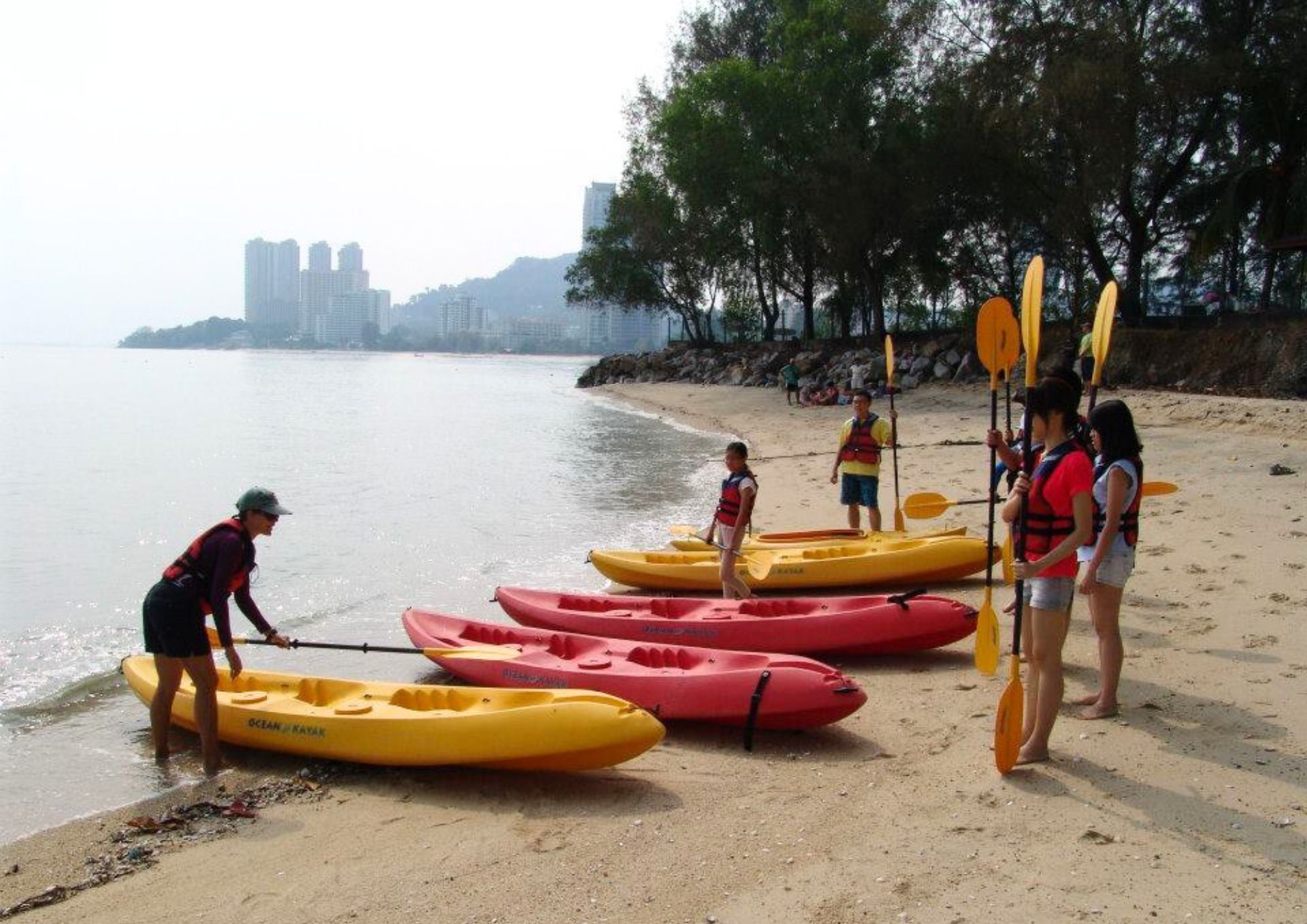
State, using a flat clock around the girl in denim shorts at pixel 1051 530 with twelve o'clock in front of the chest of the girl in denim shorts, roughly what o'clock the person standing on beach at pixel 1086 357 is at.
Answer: The person standing on beach is roughly at 3 o'clock from the girl in denim shorts.

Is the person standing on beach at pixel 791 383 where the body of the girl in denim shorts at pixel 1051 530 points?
no

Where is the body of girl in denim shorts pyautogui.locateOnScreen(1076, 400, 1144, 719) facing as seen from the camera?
to the viewer's left

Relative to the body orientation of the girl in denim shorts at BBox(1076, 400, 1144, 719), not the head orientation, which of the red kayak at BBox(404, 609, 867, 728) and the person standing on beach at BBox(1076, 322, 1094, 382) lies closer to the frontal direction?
the red kayak

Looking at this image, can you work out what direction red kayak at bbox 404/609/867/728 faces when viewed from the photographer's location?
facing away from the viewer and to the left of the viewer

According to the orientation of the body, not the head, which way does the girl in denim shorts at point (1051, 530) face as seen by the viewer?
to the viewer's left

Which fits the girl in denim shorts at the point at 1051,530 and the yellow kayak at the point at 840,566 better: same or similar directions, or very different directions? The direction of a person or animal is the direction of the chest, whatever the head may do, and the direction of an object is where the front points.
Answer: same or similar directions

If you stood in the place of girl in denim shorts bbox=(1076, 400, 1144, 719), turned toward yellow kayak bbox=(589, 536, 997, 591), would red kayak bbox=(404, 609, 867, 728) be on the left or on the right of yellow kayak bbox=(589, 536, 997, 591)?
left

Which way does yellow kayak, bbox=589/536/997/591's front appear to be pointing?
to the viewer's left

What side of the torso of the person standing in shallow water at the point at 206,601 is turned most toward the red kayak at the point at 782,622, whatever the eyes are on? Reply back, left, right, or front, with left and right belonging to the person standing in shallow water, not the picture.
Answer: front

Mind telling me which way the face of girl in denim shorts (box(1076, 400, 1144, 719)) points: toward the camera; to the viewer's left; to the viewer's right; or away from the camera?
to the viewer's left

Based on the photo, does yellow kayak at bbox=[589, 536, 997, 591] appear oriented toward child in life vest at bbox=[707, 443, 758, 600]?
no

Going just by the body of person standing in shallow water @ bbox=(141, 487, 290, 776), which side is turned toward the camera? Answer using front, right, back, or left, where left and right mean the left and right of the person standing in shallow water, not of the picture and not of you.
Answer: right
